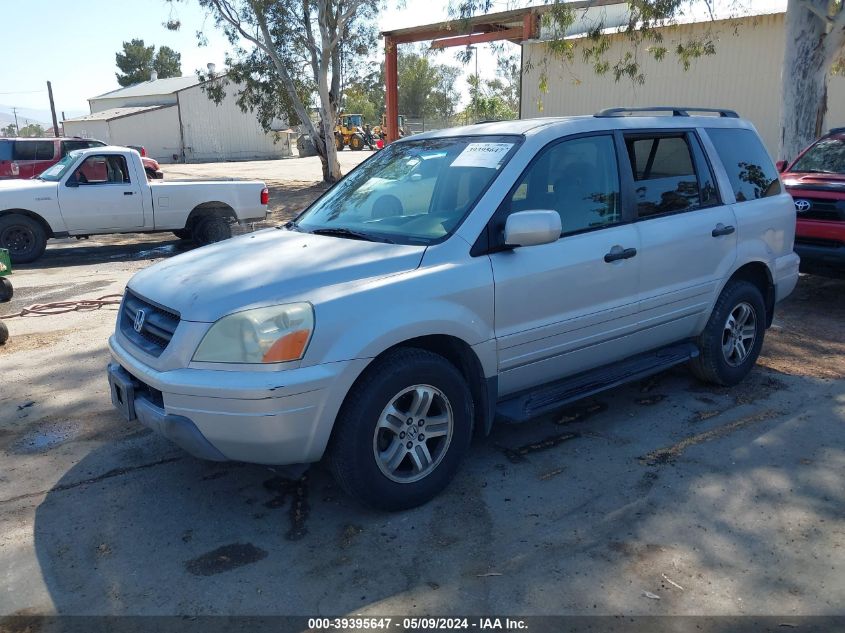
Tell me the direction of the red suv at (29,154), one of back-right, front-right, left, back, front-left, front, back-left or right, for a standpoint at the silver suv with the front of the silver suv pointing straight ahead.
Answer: right

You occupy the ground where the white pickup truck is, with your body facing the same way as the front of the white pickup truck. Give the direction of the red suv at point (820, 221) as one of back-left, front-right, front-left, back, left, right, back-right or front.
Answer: back-left

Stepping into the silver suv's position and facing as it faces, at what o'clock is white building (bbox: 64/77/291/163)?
The white building is roughly at 4 o'clock from the silver suv.

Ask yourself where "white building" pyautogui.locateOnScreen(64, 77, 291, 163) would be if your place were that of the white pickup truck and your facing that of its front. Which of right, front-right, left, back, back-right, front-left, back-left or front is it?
right

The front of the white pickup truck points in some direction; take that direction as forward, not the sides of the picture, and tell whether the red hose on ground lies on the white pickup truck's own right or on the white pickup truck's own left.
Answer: on the white pickup truck's own left

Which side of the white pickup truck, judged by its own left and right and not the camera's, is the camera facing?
left

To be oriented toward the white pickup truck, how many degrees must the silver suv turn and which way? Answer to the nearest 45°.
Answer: approximately 90° to its right

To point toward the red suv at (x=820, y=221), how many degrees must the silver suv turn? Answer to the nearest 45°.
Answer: approximately 180°

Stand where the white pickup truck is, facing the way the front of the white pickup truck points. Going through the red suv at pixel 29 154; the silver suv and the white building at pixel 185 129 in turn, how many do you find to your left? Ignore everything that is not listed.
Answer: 1

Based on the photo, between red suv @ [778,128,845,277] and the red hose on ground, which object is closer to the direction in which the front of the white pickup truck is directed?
the red hose on ground

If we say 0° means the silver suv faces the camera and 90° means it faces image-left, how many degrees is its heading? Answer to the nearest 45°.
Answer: approximately 45°
